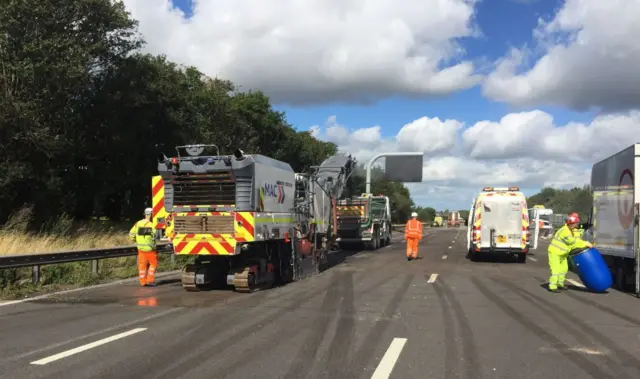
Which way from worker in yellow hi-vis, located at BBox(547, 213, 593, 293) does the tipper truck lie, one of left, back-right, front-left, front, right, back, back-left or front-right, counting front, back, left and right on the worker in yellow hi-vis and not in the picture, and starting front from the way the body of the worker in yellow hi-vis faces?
back-left

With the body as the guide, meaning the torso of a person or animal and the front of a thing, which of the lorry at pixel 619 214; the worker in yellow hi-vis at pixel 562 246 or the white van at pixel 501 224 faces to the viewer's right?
the worker in yellow hi-vis

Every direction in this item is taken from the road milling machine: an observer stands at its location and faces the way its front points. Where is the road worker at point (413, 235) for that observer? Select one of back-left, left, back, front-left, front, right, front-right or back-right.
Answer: front

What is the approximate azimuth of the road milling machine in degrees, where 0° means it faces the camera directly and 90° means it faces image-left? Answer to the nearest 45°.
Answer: approximately 225°

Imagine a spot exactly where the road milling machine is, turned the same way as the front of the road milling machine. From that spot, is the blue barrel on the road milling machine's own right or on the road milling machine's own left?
on the road milling machine's own right

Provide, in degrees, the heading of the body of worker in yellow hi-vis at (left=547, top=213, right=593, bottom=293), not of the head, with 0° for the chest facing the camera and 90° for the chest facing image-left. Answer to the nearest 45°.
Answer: approximately 270°

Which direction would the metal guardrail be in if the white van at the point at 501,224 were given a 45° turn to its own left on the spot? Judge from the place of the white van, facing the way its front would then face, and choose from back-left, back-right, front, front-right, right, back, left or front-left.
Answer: left

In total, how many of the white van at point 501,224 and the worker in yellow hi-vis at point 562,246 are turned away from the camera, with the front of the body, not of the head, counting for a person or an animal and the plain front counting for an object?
1

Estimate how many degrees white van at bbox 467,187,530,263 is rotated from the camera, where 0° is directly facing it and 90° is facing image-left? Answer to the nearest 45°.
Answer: approximately 180°

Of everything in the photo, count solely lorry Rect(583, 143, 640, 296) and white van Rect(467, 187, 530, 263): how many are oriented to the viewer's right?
0

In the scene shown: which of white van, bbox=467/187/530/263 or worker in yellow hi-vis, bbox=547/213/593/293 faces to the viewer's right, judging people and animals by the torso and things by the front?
the worker in yellow hi-vis

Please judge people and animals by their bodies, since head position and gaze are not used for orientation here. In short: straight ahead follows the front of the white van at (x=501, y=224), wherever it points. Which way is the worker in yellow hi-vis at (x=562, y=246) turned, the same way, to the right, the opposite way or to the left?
to the right

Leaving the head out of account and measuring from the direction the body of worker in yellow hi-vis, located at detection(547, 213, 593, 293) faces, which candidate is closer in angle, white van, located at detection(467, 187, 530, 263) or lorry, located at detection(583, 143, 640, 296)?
the lorry

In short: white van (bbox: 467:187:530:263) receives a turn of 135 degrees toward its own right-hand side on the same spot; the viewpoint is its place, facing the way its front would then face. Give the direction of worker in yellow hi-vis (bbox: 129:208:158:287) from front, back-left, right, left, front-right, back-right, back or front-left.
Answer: right

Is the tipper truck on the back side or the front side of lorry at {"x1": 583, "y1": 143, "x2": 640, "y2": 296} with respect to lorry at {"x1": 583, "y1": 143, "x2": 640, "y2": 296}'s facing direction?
on the front side
